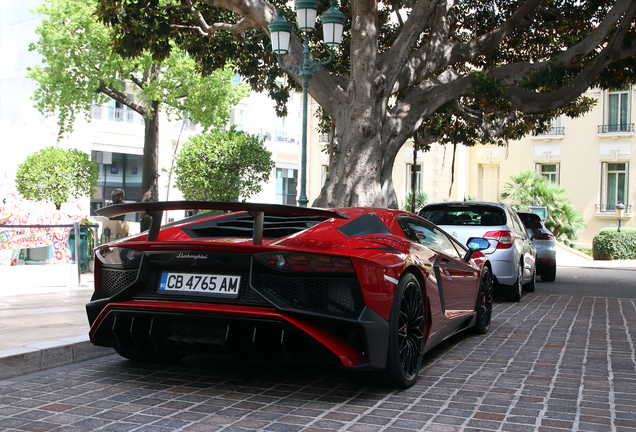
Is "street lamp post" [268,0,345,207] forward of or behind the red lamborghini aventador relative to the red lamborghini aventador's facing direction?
forward

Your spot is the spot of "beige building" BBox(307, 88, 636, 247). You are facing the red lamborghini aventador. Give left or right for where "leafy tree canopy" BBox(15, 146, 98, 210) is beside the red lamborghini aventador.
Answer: right

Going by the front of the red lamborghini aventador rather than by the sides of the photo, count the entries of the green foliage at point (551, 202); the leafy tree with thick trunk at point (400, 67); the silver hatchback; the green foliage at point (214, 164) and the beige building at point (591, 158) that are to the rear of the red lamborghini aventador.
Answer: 0

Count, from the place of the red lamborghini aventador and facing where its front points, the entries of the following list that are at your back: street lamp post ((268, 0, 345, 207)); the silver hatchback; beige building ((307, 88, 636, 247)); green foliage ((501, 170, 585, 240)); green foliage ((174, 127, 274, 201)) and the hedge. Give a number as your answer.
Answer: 0

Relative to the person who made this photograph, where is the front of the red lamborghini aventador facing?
facing away from the viewer and to the right of the viewer

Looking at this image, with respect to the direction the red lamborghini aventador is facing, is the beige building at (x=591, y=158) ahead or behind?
ahead

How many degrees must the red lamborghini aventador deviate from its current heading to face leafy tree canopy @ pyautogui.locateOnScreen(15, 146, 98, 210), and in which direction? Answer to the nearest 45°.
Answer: approximately 90° to its left

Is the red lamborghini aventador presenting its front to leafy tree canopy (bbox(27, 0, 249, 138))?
no

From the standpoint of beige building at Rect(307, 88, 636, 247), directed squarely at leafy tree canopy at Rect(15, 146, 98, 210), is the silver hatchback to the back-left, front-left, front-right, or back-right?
front-left

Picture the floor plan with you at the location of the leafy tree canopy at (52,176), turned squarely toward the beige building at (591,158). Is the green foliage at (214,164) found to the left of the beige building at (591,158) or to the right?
right

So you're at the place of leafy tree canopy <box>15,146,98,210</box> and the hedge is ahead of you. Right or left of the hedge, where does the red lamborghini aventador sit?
right

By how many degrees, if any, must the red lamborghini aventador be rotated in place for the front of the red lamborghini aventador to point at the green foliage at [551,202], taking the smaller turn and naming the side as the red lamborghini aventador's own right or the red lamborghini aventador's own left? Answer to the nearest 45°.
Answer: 0° — it already faces it

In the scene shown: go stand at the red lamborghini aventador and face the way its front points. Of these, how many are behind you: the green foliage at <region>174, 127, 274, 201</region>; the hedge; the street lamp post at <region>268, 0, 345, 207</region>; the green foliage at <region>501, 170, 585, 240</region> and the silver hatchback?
0

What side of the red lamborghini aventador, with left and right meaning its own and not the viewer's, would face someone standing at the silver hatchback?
front

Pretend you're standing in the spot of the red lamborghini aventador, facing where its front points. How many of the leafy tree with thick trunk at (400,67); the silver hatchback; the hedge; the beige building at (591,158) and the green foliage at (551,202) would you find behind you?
0

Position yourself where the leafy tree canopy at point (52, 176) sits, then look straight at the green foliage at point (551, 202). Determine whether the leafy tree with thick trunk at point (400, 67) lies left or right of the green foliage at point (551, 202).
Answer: right

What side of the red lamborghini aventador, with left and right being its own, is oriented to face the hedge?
front

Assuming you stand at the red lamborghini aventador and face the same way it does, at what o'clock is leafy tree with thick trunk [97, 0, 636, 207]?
The leafy tree with thick trunk is roughly at 11 o'clock from the red lamborghini aventador.

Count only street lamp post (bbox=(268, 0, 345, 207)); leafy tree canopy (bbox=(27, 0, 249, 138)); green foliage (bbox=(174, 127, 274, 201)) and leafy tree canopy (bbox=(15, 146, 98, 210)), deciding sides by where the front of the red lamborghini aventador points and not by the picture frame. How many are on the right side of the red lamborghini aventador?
0

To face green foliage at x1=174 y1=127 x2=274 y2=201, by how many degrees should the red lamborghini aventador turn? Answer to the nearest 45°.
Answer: approximately 45° to its left

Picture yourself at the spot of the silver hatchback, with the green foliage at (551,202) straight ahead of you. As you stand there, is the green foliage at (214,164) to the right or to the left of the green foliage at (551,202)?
left
